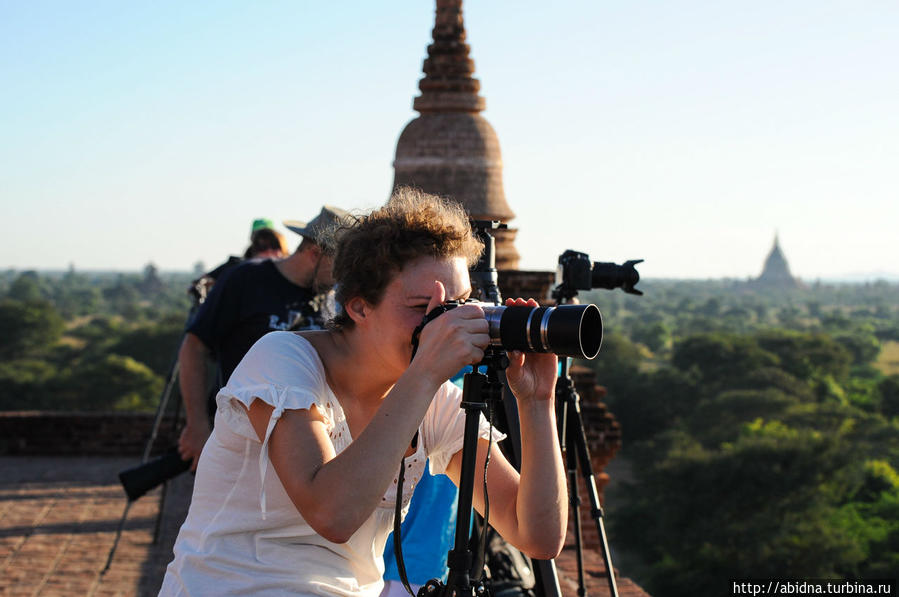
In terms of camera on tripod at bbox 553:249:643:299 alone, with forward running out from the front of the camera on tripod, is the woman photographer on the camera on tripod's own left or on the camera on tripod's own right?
on the camera on tripod's own right

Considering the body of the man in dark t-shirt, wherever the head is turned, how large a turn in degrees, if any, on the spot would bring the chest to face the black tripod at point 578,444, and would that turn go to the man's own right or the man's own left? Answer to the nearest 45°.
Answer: approximately 45° to the man's own left

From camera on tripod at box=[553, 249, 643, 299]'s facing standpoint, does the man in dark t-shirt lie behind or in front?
behind

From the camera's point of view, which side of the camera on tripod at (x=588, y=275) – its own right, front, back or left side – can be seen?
right

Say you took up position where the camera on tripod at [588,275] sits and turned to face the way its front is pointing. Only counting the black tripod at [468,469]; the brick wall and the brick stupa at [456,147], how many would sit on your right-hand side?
1

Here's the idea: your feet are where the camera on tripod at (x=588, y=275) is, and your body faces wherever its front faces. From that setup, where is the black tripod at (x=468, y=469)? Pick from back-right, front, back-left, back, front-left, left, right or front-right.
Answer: right

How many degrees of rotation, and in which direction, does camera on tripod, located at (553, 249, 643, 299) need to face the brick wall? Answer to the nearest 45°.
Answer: approximately 135° to its left

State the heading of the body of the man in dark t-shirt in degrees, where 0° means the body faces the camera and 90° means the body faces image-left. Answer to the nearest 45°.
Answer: approximately 315°

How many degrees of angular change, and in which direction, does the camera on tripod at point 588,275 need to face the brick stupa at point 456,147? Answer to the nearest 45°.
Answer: approximately 90° to its left

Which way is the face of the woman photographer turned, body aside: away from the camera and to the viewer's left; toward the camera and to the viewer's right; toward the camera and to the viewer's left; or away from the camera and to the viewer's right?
toward the camera and to the viewer's right

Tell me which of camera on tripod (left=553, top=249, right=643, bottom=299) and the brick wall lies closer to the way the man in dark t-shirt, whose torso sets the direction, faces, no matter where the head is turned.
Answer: the camera on tripod
